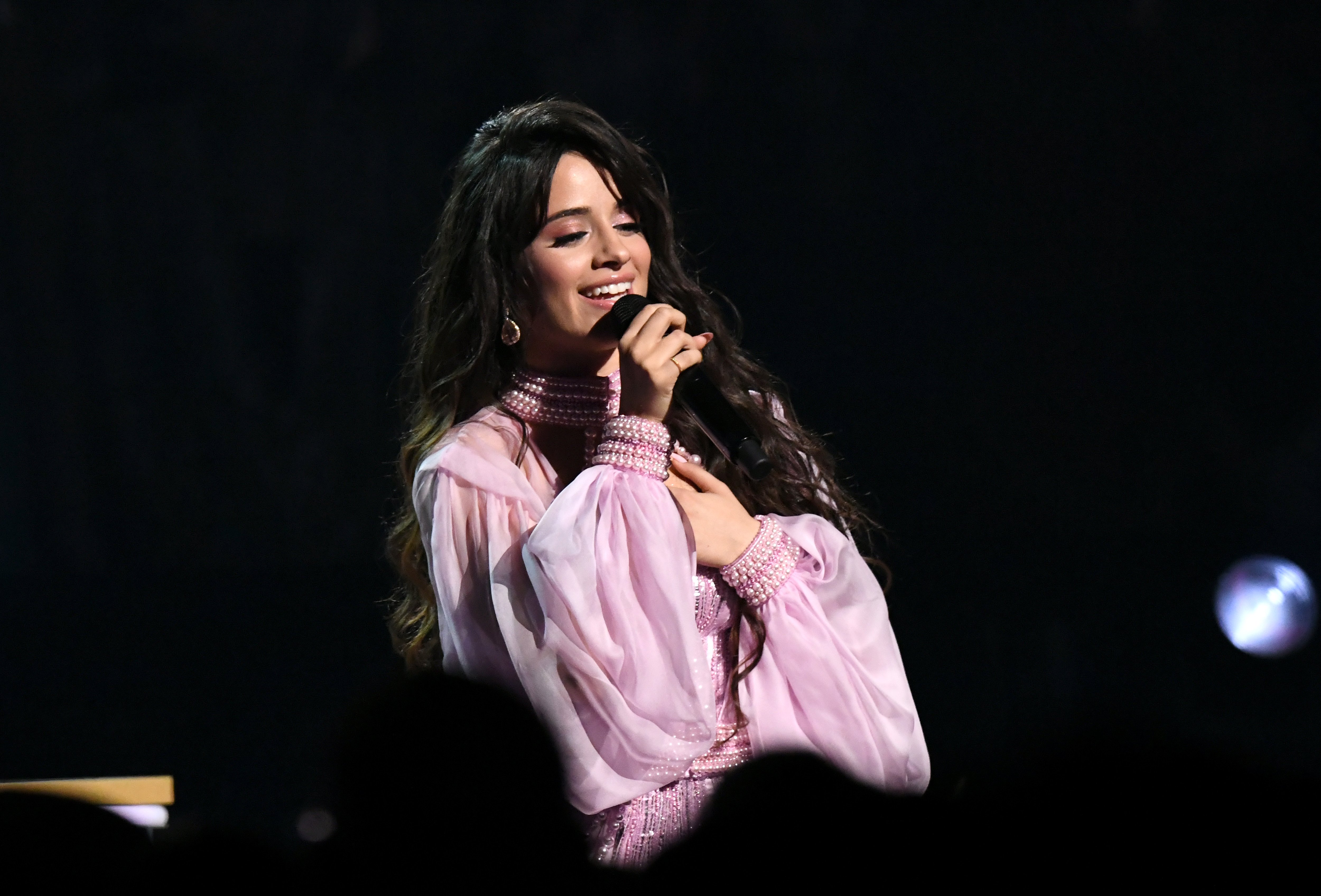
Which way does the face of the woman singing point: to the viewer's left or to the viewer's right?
to the viewer's right

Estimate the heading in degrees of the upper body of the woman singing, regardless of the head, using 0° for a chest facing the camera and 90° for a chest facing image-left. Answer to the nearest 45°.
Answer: approximately 315°
